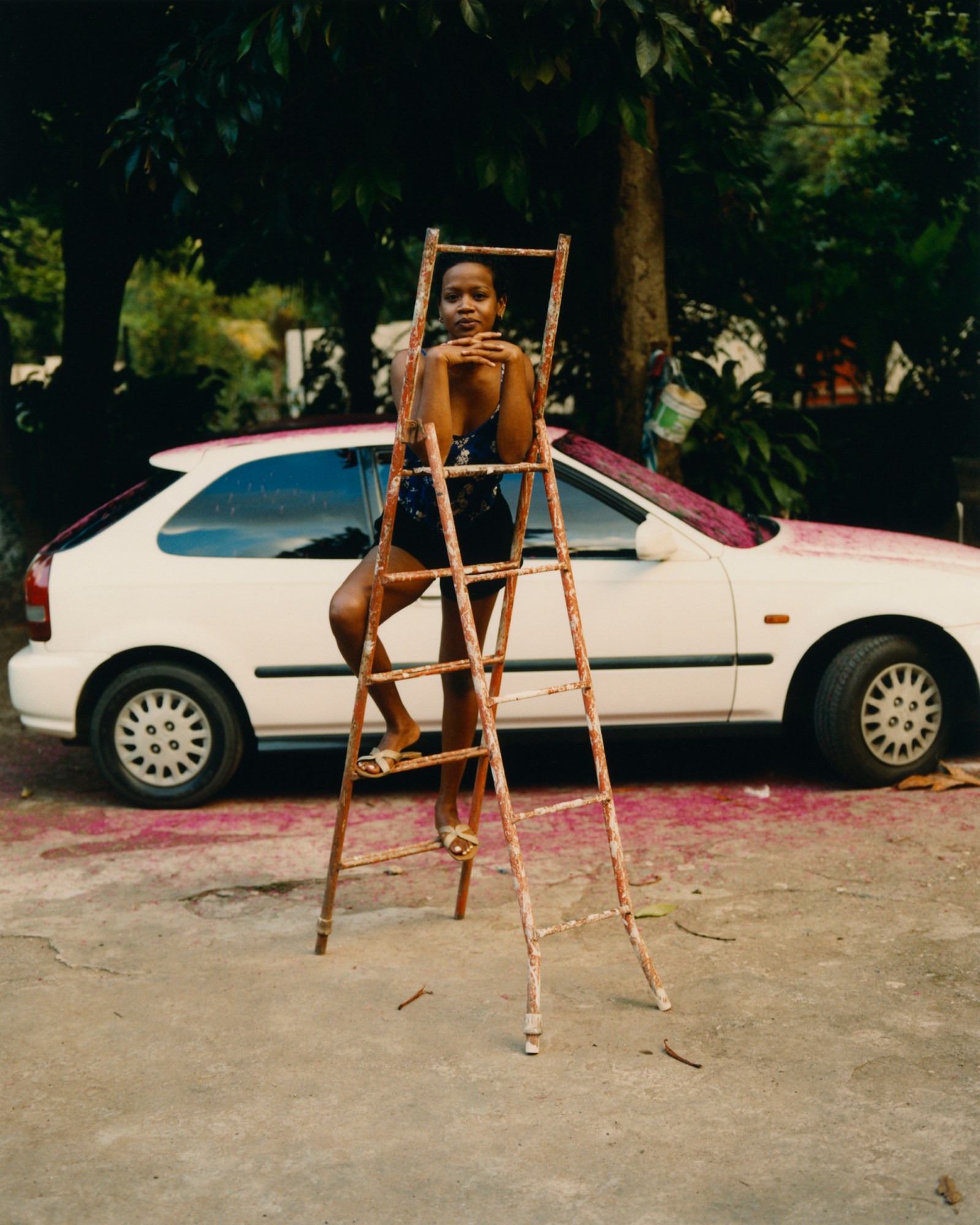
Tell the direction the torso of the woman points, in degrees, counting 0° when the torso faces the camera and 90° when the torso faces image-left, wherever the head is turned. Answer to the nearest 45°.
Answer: approximately 0°

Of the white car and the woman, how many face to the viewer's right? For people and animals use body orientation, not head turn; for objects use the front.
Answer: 1

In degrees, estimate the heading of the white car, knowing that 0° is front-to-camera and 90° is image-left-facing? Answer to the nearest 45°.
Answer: approximately 270°

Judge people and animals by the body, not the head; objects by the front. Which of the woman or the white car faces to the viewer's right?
the white car

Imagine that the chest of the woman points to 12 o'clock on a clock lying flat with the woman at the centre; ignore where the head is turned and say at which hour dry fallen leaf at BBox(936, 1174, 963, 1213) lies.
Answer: The dry fallen leaf is roughly at 11 o'clock from the woman.

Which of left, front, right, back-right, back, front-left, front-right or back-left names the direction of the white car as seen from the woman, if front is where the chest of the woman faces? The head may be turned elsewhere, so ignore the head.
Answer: back

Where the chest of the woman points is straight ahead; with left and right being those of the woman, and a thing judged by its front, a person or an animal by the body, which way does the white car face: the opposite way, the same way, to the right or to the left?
to the left

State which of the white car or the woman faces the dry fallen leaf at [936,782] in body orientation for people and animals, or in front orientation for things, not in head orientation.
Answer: the white car

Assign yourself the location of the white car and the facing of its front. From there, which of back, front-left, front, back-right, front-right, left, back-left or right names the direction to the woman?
right
